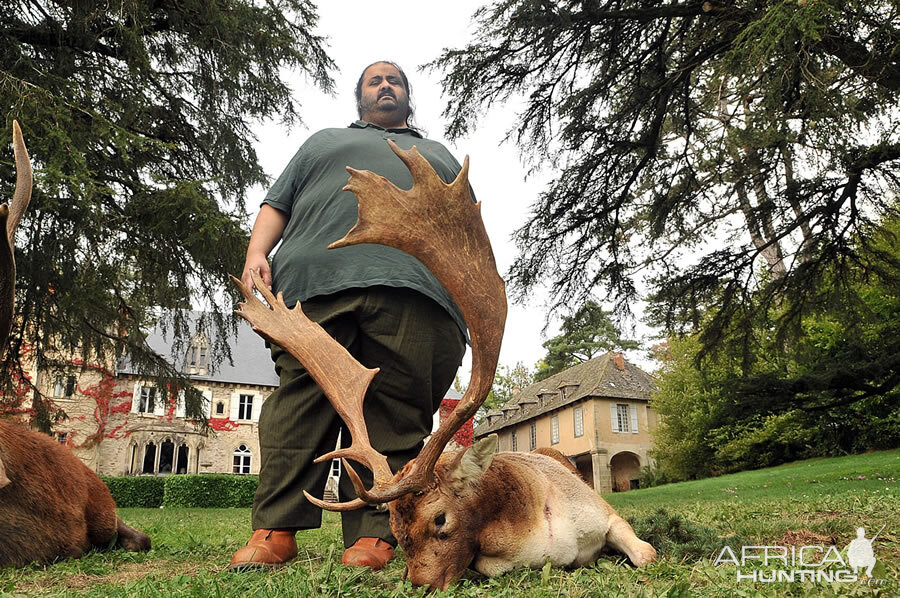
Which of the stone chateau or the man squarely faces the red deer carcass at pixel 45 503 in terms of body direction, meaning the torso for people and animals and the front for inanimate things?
the stone chateau

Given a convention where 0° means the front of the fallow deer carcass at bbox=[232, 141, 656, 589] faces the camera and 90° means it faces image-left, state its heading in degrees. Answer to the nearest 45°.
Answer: approximately 45°

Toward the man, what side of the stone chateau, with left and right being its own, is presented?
front

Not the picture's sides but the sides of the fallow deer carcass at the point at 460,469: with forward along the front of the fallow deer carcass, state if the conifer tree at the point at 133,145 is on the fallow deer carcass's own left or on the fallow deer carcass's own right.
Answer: on the fallow deer carcass's own right

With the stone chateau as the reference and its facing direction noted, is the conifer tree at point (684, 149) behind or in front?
in front

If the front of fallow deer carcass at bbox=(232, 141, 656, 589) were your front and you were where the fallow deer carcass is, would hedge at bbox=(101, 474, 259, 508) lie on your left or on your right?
on your right

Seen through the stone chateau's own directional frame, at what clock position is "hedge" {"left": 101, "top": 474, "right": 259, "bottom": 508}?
The hedge is roughly at 12 o'clock from the stone chateau.

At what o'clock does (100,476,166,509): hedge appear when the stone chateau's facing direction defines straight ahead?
The hedge is roughly at 12 o'clock from the stone chateau.

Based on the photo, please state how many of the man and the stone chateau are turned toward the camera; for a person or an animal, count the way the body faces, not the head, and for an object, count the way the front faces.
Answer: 2

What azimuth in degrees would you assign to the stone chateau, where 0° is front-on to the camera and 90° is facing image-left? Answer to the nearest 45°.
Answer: approximately 0°

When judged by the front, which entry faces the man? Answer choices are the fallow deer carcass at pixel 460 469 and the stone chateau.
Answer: the stone chateau

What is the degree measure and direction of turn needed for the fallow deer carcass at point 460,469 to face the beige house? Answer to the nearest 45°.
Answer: approximately 135° to its right

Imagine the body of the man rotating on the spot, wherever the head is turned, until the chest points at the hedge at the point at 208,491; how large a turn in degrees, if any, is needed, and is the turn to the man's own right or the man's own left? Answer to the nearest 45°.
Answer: approximately 180°

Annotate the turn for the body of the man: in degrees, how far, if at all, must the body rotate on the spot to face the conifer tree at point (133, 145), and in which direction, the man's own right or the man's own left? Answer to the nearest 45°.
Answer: approximately 135° to the man's own right
